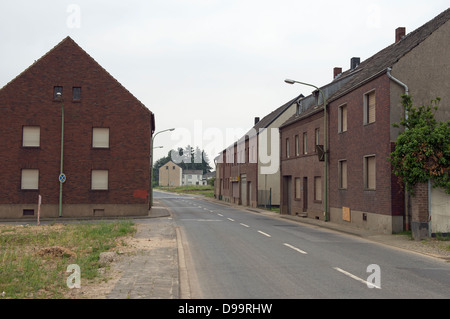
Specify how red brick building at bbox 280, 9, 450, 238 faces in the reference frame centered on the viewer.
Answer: facing the viewer and to the left of the viewer

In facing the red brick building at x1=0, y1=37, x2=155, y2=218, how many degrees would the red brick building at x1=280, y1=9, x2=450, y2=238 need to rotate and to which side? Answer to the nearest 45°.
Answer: approximately 45° to its right
